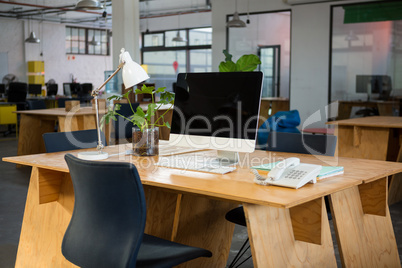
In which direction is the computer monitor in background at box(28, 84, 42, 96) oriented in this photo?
toward the camera

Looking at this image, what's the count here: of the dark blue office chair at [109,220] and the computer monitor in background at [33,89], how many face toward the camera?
1

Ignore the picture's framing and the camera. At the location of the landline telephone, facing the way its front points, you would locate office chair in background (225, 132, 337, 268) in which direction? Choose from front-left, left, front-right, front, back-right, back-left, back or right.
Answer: back-right

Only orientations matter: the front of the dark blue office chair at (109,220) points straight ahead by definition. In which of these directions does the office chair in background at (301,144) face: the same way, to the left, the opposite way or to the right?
the opposite way

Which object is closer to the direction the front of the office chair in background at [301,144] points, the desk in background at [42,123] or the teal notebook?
the teal notebook

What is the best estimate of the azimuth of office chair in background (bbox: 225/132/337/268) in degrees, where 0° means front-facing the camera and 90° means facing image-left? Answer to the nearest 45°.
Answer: approximately 45°

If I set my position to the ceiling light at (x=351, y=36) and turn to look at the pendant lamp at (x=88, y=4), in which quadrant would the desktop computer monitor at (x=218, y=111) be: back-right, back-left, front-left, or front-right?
front-left

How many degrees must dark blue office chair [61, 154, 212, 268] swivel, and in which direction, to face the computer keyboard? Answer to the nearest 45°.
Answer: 0° — it already faces it

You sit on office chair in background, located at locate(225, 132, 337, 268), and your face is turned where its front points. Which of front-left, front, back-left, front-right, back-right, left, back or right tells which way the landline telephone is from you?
front-left

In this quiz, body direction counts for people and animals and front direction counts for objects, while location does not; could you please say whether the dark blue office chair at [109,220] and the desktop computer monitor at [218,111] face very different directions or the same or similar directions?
very different directions

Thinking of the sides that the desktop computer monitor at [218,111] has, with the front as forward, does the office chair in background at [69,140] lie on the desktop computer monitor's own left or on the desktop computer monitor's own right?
on the desktop computer monitor's own right

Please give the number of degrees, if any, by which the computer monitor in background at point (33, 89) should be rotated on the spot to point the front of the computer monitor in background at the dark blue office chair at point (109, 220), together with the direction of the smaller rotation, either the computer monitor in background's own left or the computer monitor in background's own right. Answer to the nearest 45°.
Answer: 0° — it already faces it
